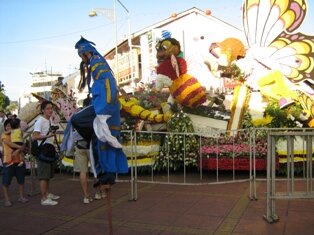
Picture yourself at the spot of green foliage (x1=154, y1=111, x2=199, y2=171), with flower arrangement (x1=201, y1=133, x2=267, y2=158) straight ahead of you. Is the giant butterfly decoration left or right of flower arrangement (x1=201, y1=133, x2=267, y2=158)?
left

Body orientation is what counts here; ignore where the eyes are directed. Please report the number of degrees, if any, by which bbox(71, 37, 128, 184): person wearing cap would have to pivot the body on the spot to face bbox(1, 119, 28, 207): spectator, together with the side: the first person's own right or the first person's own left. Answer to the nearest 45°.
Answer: approximately 45° to the first person's own right

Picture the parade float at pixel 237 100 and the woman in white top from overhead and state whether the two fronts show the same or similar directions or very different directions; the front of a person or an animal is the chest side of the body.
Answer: very different directions

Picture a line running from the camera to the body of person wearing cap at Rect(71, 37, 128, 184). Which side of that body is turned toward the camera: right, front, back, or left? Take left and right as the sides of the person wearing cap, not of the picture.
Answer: left

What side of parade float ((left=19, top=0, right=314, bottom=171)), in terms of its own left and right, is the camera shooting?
left

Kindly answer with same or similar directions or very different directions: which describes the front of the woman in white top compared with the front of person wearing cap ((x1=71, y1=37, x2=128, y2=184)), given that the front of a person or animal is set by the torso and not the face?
very different directions
